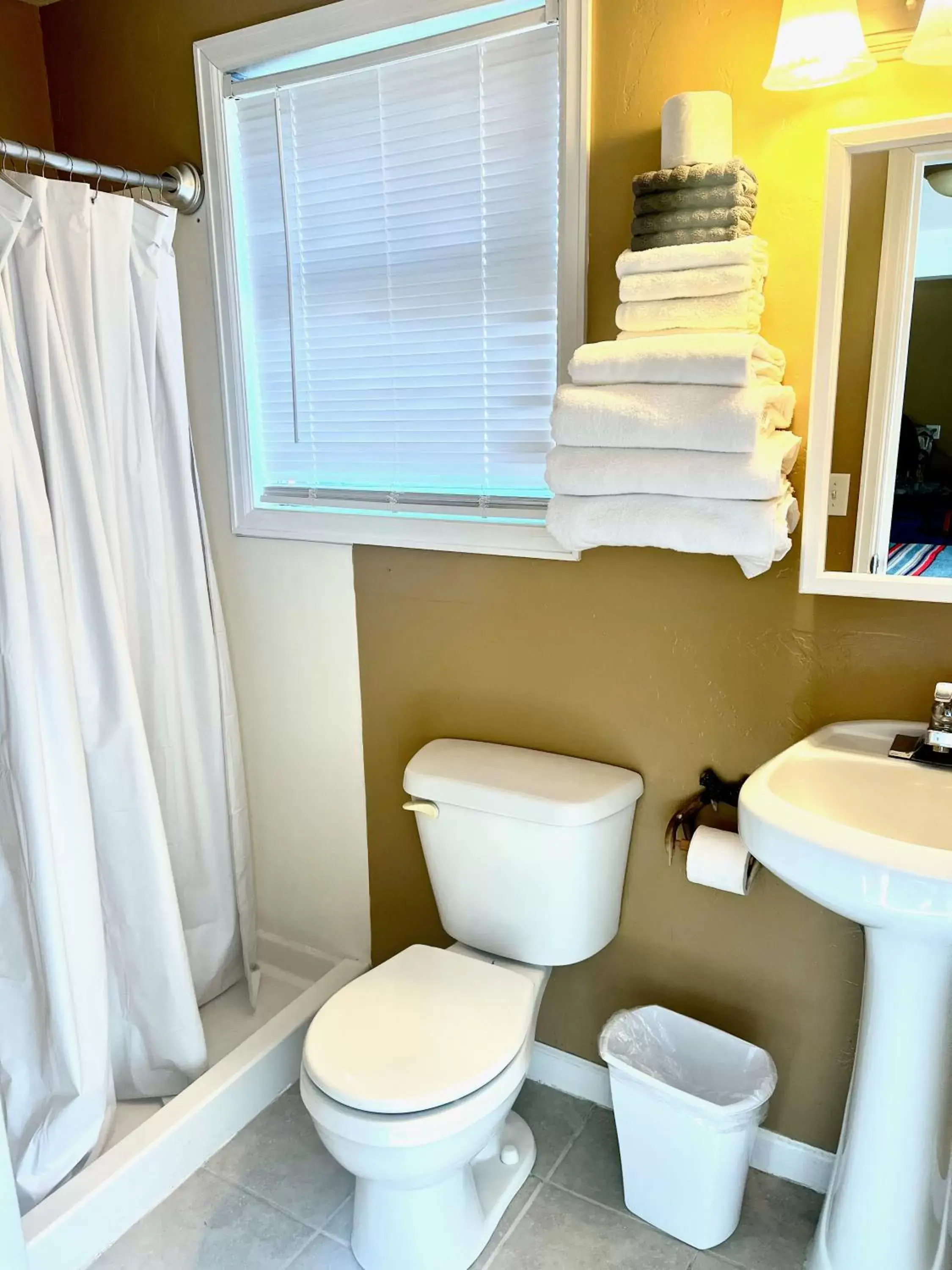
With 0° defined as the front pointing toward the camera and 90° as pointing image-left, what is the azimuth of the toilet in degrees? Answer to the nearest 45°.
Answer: approximately 45°
